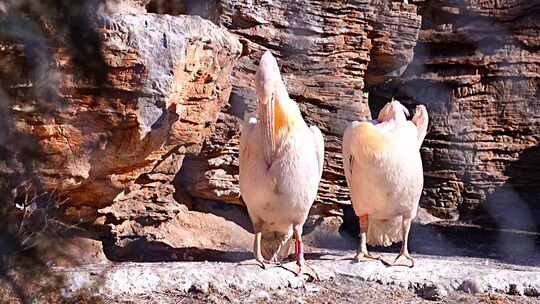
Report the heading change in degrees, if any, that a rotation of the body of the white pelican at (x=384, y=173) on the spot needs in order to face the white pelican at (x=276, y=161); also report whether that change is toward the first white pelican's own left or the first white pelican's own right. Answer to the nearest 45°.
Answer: approximately 45° to the first white pelican's own right

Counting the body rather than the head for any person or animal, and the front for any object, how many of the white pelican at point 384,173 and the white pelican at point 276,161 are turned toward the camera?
2

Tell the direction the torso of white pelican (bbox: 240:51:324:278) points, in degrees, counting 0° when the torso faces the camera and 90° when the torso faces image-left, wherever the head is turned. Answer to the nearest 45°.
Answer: approximately 0°

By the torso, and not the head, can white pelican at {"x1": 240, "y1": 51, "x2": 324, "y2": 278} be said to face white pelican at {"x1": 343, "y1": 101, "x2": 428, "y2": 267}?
no

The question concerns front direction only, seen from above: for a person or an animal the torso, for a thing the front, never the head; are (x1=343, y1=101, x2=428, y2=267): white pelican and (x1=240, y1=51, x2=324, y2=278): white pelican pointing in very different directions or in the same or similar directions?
same or similar directions

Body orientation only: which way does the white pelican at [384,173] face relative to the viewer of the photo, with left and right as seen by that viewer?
facing the viewer
